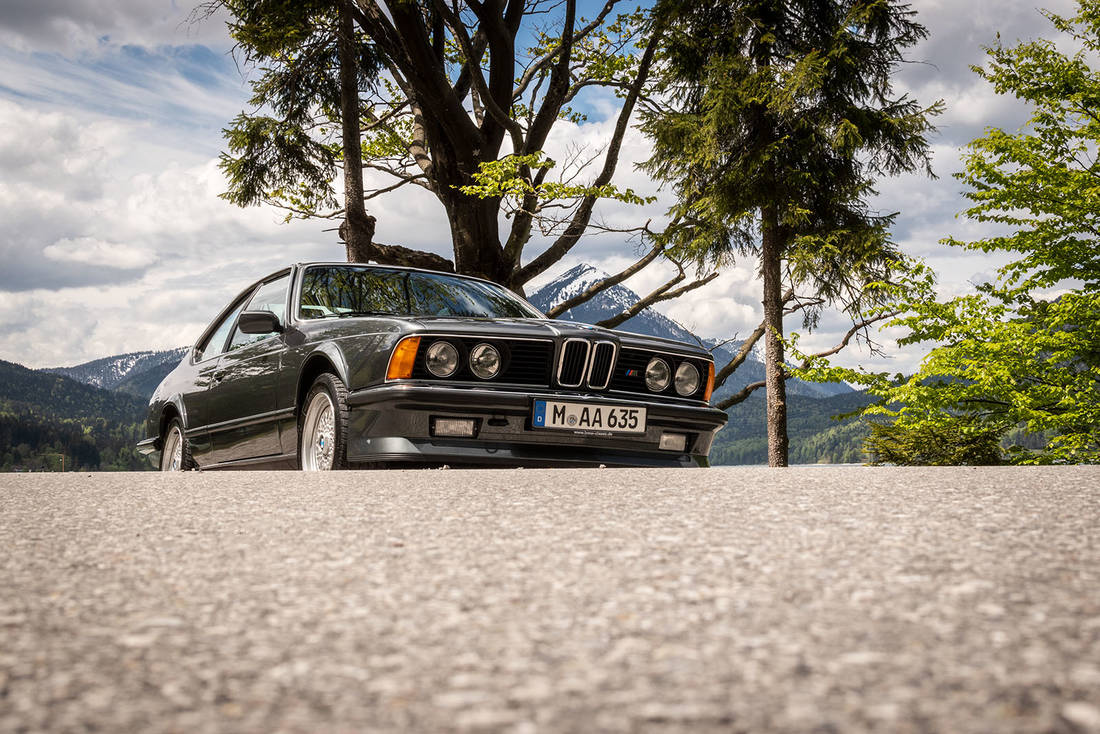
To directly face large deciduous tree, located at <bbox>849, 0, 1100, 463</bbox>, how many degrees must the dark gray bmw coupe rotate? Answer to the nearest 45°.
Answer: approximately 90° to its left

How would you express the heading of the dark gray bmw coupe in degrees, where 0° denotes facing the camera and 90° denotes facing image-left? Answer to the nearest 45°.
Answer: approximately 315°
